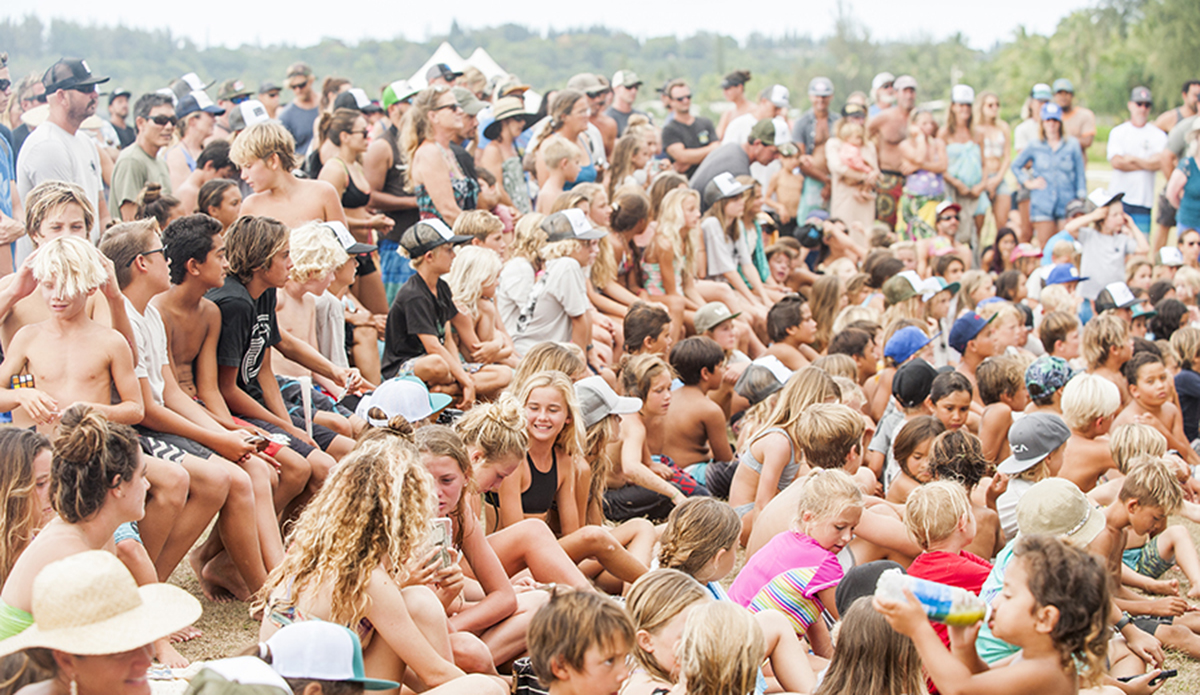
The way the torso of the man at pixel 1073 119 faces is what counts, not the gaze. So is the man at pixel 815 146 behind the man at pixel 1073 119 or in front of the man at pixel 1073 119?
in front

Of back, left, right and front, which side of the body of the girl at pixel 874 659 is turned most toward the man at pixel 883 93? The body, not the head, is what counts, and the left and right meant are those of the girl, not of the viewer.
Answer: front

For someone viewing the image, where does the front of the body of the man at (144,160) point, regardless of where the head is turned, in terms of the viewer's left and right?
facing the viewer and to the right of the viewer

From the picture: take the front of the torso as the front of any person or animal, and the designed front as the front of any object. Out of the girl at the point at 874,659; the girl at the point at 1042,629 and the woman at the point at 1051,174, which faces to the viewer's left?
the girl at the point at 1042,629

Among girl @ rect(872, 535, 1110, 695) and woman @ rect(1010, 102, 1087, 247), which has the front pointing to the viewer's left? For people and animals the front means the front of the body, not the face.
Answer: the girl

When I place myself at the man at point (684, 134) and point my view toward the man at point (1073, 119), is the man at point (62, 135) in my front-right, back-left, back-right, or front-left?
back-right

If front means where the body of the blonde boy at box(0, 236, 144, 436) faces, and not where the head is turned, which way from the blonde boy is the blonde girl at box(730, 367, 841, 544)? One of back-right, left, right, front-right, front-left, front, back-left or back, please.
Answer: left

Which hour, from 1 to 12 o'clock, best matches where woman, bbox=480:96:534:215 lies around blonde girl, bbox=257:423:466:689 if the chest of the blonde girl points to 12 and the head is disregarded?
The woman is roughly at 11 o'clock from the blonde girl.

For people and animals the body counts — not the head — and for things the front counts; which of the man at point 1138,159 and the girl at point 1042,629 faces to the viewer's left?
the girl

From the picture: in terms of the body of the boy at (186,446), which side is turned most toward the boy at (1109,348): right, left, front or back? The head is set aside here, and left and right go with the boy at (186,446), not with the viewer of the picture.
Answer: front

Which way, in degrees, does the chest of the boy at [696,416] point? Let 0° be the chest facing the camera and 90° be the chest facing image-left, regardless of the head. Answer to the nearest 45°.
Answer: approximately 225°
